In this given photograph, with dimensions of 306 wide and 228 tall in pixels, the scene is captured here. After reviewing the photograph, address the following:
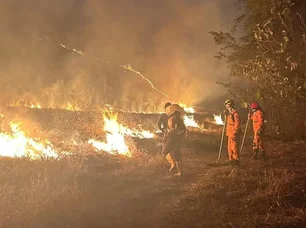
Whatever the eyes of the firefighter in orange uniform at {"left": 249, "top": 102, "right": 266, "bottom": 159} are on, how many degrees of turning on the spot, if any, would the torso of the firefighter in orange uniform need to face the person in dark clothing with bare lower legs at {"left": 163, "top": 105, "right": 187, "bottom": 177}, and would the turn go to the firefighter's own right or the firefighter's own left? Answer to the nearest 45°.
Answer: approximately 45° to the firefighter's own left

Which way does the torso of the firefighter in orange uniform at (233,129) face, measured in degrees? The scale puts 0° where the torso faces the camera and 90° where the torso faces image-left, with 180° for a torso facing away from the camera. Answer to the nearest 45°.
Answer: approximately 45°

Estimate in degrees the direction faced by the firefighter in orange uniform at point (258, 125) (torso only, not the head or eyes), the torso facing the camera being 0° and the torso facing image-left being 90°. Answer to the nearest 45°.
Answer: approximately 90°

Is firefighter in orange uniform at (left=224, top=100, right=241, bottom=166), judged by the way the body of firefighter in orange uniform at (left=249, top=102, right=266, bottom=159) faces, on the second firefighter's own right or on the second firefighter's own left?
on the second firefighter's own left

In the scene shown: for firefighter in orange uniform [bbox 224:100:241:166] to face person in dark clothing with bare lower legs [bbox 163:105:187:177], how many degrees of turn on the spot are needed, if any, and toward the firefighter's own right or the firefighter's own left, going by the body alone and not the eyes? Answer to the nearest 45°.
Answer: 0° — they already face them
